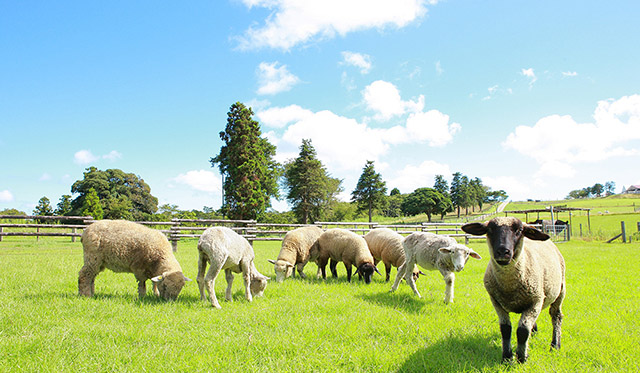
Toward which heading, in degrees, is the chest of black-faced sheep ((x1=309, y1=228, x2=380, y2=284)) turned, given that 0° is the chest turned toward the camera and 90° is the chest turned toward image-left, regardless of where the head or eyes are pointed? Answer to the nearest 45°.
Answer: approximately 315°

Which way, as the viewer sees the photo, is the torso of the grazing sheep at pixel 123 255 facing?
to the viewer's right

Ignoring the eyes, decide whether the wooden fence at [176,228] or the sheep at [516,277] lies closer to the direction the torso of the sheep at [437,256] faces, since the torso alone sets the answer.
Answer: the sheep

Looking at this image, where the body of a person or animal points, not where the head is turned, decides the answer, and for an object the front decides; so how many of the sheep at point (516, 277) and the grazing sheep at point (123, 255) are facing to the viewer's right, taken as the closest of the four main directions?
1

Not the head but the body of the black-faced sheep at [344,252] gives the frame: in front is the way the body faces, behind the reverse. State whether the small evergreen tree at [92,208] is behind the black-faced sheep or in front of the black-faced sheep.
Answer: behind

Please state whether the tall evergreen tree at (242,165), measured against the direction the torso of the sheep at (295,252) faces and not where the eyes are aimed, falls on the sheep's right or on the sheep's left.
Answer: on the sheep's right

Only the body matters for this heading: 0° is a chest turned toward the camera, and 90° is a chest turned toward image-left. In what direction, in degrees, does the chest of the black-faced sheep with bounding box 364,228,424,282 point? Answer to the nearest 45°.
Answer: approximately 315°

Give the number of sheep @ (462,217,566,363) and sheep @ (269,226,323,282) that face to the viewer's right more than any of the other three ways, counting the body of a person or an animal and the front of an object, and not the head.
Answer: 0

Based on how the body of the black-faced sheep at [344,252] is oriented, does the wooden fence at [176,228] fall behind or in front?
behind
